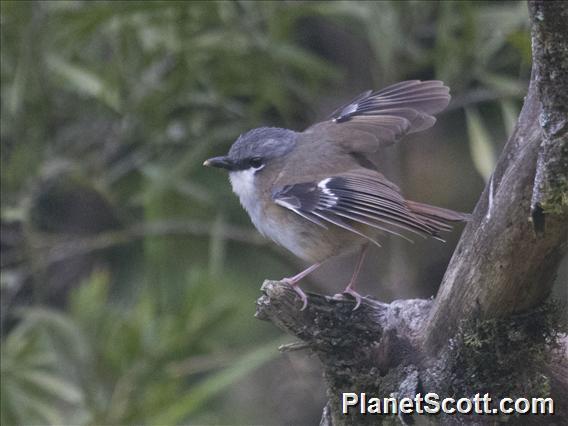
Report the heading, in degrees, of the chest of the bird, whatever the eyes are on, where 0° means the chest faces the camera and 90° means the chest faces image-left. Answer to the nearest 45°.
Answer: approximately 90°

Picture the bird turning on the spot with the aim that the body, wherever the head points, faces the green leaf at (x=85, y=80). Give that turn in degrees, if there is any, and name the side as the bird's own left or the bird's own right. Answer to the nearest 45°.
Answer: approximately 45° to the bird's own right
